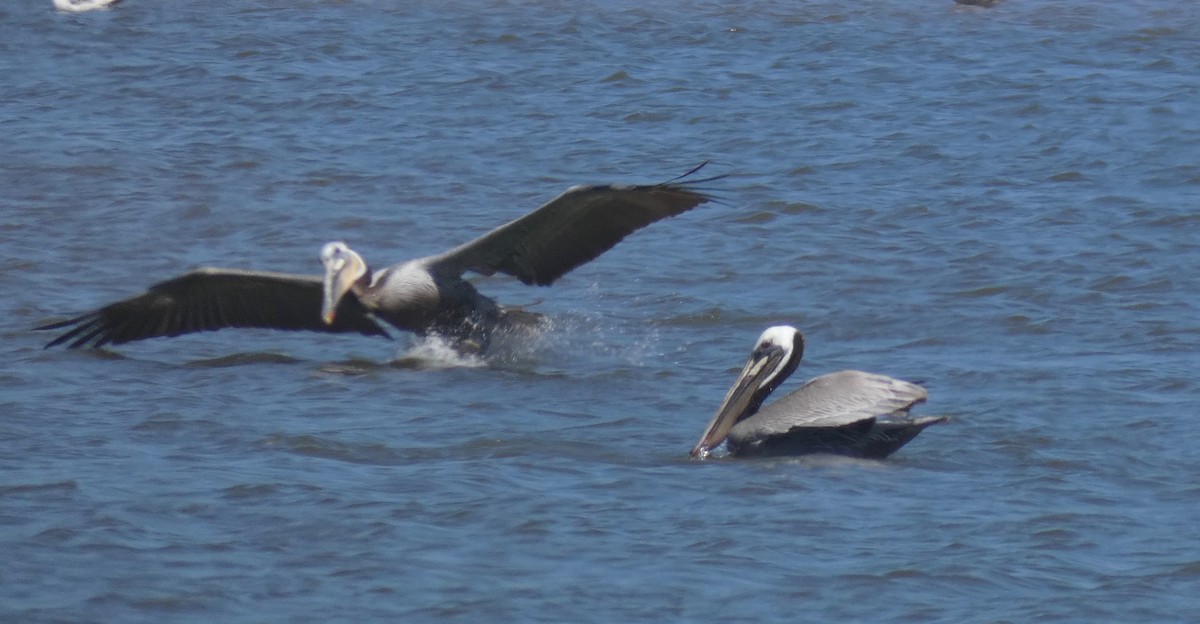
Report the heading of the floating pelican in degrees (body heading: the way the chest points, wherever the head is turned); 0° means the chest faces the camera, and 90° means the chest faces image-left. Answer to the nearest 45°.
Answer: approximately 90°
